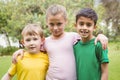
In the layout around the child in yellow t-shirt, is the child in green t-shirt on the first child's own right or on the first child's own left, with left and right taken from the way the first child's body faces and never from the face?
on the first child's own left

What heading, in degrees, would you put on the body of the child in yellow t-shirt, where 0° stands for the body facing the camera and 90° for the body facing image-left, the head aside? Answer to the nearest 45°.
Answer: approximately 0°
